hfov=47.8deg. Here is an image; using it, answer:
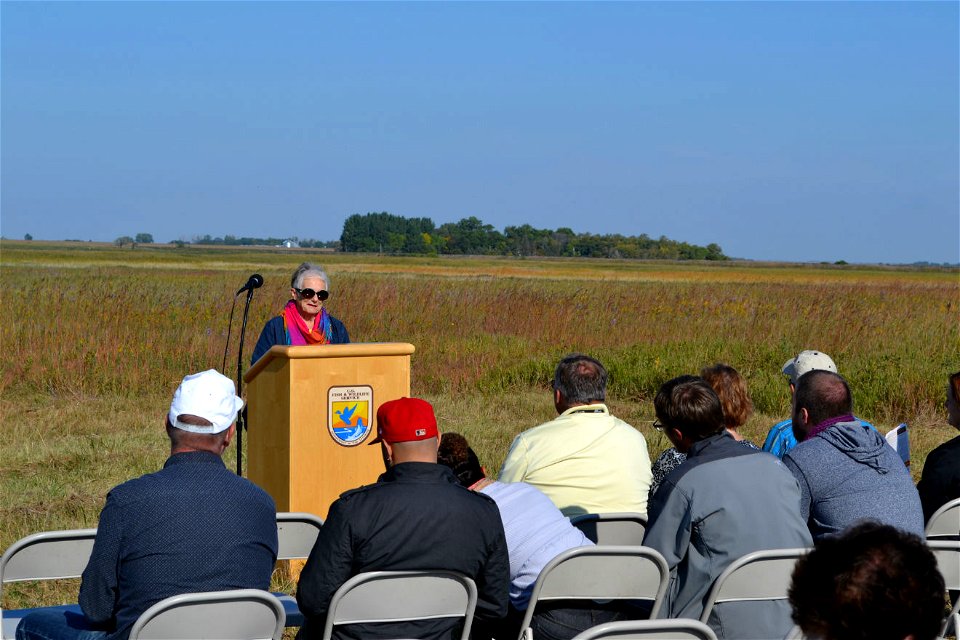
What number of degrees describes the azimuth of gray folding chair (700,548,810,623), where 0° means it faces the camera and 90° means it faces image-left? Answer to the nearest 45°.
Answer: approximately 135°

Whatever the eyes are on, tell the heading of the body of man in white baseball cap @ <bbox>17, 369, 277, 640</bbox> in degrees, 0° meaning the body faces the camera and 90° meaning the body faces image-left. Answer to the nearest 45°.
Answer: approximately 180°

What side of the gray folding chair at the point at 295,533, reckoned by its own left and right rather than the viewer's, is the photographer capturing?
back

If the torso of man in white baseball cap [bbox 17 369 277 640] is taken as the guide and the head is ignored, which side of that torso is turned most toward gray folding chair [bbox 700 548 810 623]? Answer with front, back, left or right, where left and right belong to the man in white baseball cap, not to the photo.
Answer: right

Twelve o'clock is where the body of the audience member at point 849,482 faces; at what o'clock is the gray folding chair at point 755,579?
The gray folding chair is roughly at 8 o'clock from the audience member.

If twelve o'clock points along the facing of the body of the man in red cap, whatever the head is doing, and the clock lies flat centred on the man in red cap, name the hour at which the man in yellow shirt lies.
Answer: The man in yellow shirt is roughly at 1 o'clock from the man in red cap.

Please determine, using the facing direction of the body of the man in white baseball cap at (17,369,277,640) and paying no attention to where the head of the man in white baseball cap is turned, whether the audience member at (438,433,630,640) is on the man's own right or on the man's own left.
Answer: on the man's own right

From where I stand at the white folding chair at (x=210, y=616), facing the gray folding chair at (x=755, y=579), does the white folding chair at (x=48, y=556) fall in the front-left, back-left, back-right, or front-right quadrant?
back-left

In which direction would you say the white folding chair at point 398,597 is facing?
away from the camera

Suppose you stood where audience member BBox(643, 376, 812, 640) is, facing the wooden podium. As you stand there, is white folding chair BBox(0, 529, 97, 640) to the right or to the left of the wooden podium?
left
